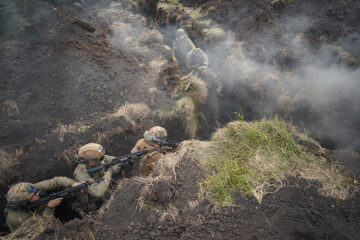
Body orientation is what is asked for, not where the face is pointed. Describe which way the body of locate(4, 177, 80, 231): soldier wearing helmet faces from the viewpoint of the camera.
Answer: to the viewer's right

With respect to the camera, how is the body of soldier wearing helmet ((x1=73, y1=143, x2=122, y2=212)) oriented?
to the viewer's right

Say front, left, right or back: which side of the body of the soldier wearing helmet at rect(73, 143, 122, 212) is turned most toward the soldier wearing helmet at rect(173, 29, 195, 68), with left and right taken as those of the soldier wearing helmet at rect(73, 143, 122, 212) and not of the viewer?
left

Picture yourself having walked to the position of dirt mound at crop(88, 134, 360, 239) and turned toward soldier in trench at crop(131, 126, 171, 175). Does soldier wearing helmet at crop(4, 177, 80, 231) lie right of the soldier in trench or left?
left

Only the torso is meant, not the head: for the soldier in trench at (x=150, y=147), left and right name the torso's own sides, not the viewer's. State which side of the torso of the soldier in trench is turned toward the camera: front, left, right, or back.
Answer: right

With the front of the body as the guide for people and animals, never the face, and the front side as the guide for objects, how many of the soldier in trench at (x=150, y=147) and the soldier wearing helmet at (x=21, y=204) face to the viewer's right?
2
